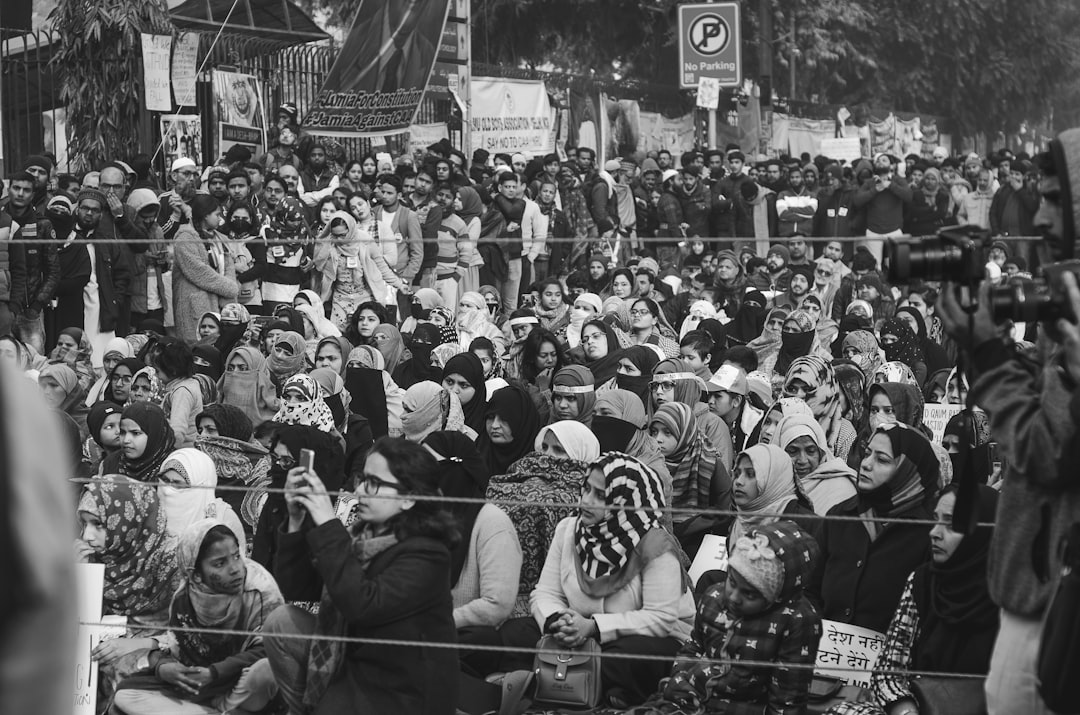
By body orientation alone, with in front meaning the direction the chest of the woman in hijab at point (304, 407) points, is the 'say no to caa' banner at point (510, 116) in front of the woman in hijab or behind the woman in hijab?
behind

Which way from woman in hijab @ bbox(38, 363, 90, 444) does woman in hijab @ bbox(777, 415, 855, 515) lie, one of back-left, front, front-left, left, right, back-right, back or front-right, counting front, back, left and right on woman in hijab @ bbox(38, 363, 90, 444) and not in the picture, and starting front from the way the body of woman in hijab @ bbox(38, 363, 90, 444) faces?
left

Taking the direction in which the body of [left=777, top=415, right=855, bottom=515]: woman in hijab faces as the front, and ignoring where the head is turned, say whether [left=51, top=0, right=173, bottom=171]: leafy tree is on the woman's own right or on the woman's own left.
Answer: on the woman's own right

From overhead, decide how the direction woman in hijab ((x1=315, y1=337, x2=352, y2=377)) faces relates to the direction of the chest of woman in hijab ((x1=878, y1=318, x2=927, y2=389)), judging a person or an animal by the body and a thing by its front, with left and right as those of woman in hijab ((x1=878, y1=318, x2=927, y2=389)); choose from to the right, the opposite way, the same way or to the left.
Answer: the same way

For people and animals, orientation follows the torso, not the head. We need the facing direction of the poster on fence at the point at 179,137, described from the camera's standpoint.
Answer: facing the viewer

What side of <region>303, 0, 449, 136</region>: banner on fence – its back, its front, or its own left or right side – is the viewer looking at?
front

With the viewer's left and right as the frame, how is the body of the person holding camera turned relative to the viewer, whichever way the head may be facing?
facing to the left of the viewer

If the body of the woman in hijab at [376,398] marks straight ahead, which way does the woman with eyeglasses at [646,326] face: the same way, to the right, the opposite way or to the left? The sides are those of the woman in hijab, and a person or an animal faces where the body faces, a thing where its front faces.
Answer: the same way

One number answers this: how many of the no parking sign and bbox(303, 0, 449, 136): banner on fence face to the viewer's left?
0

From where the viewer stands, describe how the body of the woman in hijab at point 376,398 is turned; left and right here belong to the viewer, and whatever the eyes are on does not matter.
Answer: facing the viewer and to the left of the viewer

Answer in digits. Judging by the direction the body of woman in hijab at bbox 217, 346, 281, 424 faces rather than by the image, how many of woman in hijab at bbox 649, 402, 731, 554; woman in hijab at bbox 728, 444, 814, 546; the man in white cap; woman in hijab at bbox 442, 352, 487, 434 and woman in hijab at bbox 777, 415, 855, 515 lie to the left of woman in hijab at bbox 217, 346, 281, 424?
4

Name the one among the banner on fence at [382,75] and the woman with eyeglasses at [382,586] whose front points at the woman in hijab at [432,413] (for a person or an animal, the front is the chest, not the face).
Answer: the banner on fence
